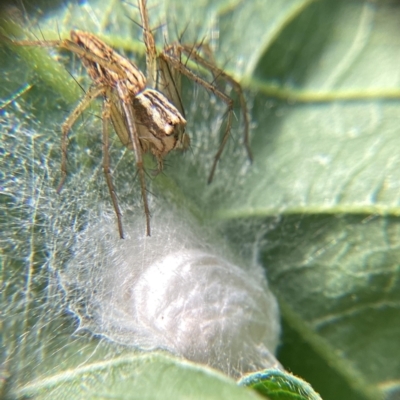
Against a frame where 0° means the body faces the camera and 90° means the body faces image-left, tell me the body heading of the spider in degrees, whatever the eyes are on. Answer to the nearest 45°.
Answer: approximately 315°
